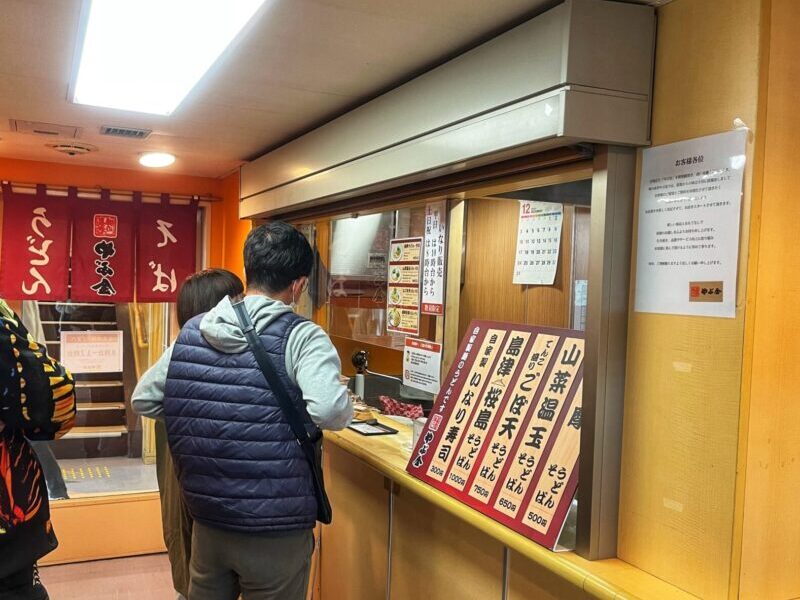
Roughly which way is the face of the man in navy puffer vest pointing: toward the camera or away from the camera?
away from the camera

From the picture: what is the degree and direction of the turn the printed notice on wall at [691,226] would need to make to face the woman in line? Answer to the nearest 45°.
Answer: approximately 45° to its right

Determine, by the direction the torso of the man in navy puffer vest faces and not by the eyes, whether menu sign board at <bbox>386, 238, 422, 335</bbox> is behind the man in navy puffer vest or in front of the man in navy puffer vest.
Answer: in front

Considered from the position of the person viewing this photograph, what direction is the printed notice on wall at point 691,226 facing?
facing the viewer and to the left of the viewer

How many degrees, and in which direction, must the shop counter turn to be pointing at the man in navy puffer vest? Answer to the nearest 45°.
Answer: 0° — it already faces them

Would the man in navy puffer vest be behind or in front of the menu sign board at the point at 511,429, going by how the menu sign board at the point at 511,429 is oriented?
in front

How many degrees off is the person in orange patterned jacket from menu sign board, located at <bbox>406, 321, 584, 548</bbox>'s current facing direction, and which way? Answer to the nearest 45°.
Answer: approximately 45° to its right

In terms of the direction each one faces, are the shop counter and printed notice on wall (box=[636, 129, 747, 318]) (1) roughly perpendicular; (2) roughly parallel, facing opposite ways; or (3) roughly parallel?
roughly parallel

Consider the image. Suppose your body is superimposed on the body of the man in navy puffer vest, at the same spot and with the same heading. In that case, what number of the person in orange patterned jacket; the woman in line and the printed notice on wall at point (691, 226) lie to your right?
1

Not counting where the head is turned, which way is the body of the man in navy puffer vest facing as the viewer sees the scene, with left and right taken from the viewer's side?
facing away from the viewer and to the right of the viewer
